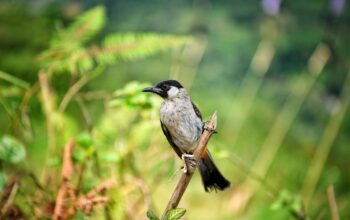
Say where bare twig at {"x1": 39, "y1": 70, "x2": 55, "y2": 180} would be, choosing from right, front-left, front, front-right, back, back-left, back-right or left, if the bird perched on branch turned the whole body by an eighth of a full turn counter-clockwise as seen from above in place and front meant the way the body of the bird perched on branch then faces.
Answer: back-right

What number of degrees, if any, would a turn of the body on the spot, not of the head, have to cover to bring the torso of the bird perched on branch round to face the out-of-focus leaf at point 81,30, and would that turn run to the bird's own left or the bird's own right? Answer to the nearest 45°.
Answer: approximately 90° to the bird's own right

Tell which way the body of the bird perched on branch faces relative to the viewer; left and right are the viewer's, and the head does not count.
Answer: facing the viewer and to the left of the viewer
